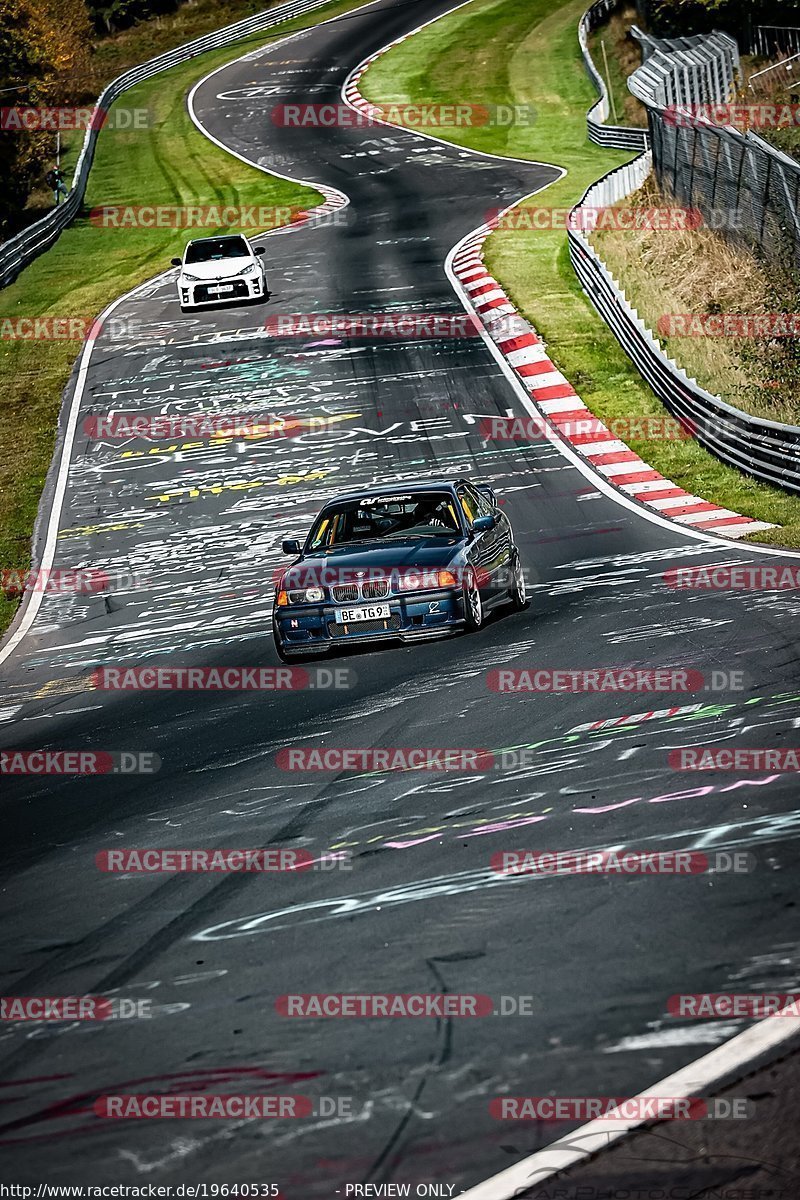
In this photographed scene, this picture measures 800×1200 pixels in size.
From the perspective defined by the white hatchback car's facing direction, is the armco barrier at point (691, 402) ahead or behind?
ahead

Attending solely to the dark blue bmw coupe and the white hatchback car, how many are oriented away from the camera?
0

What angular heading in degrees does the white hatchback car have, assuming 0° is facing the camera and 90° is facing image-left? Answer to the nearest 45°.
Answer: approximately 0°

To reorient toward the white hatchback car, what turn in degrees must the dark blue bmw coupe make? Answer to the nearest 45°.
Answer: approximately 135° to its right

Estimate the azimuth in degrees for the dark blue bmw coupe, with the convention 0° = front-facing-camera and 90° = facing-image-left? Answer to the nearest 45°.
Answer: approximately 45°

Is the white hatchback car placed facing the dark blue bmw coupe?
yes
